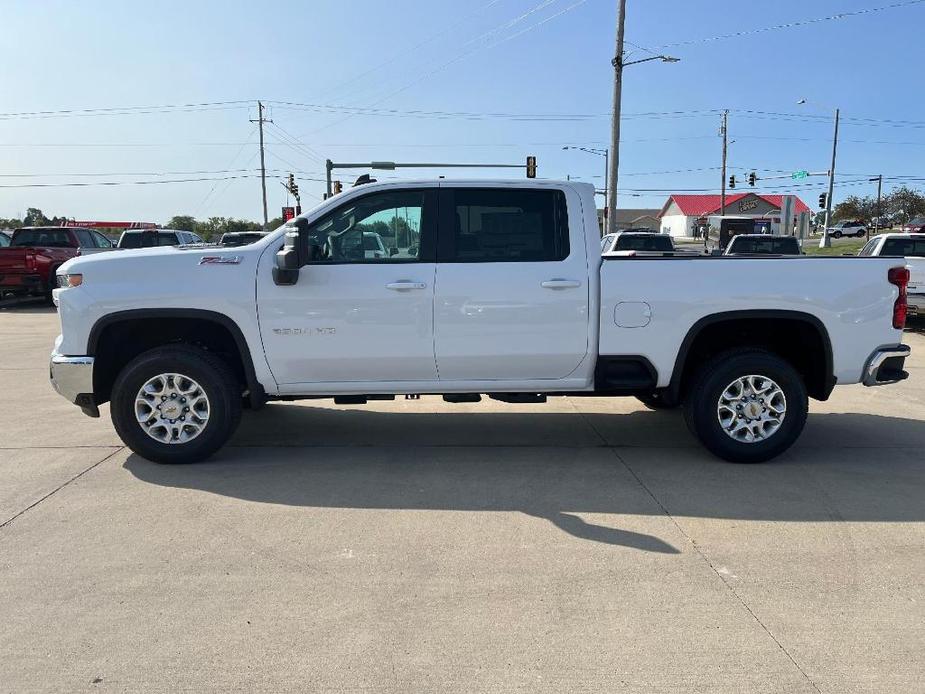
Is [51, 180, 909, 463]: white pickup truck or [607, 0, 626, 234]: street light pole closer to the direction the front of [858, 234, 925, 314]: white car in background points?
the street light pole

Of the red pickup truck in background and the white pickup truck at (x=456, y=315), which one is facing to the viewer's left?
the white pickup truck

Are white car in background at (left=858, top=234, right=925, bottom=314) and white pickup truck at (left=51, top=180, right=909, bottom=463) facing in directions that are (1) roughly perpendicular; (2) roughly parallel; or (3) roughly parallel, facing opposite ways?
roughly perpendicular

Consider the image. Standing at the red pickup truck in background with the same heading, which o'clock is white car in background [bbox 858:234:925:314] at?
The white car in background is roughly at 3 o'clock from the red pickup truck in background.

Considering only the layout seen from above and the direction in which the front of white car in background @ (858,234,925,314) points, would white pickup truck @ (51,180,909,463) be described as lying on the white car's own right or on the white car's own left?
on the white car's own left

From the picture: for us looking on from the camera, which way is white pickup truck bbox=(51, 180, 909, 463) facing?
facing to the left of the viewer

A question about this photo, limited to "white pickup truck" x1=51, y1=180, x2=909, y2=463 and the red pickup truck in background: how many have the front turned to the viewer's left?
1

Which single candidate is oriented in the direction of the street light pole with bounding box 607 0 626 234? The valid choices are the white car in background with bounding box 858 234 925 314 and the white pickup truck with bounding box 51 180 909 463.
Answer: the white car in background

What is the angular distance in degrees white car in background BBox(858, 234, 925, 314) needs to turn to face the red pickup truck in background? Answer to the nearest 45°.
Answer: approximately 45° to its left

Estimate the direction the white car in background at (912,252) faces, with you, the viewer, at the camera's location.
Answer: facing away from the viewer and to the left of the viewer

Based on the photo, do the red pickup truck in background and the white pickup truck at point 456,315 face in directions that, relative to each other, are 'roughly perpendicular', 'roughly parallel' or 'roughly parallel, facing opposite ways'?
roughly perpendicular
